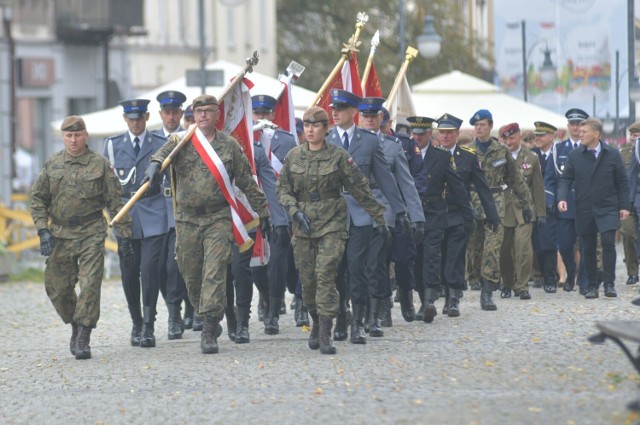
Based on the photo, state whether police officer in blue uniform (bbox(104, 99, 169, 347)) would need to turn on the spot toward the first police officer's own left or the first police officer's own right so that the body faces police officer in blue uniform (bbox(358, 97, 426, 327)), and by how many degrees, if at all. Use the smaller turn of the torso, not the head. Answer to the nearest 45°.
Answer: approximately 90° to the first police officer's own left

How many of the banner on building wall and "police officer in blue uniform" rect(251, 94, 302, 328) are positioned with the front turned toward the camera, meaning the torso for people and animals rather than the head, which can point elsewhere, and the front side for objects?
2

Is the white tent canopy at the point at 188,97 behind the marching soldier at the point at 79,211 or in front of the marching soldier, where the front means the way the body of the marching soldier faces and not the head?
behind

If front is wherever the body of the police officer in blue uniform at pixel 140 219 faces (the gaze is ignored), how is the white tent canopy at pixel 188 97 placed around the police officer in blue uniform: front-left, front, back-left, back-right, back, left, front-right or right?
back
